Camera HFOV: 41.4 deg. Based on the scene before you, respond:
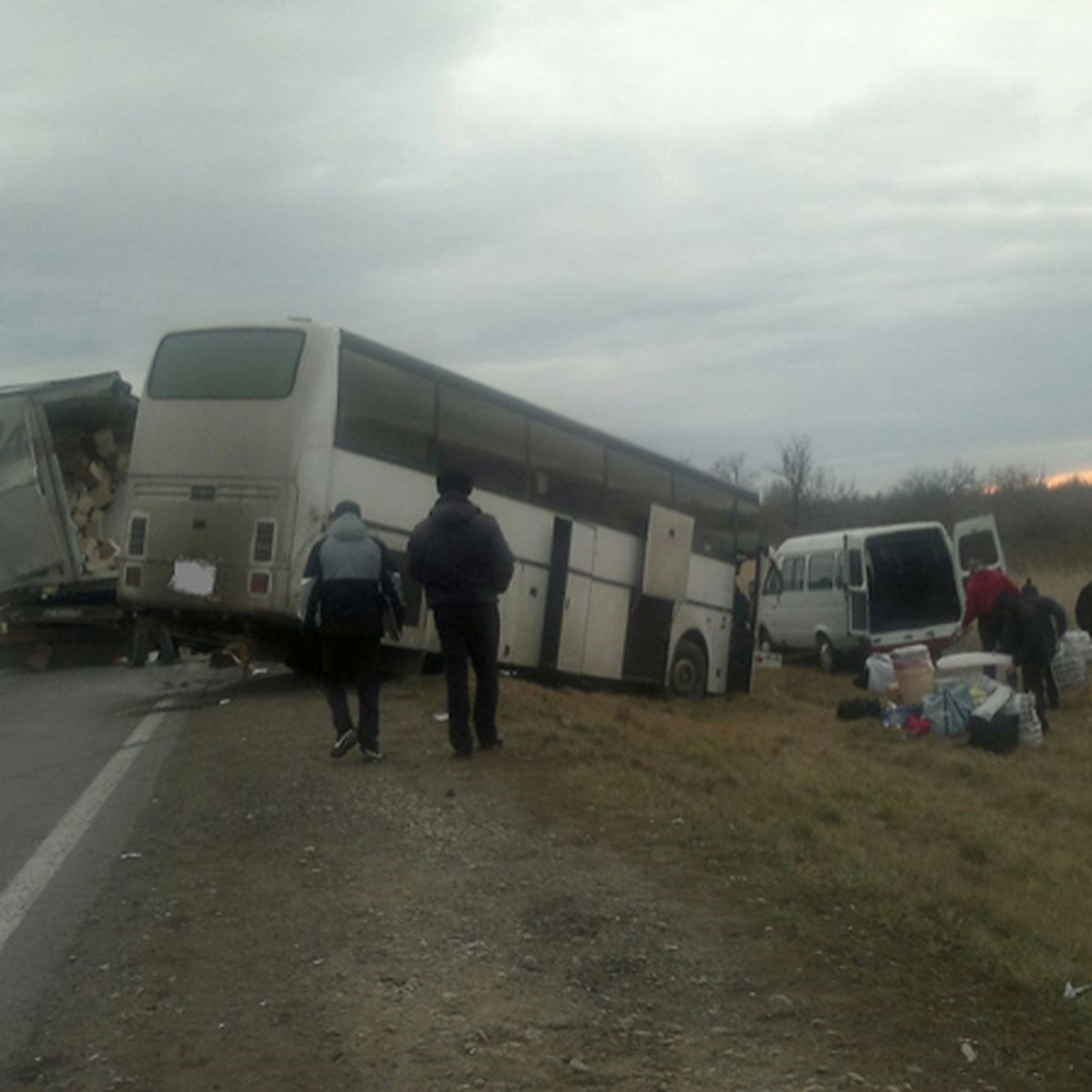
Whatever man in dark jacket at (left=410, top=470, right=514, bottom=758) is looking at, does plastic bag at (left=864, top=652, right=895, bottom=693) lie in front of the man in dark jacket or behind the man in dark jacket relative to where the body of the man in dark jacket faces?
in front

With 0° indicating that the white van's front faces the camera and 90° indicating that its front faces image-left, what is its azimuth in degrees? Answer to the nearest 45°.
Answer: approximately 135°

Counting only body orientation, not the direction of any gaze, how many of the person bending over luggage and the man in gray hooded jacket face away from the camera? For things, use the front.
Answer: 1

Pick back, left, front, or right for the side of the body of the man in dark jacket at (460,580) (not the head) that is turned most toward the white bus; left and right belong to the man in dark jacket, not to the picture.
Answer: front

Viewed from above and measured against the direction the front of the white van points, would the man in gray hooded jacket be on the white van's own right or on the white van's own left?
on the white van's own left

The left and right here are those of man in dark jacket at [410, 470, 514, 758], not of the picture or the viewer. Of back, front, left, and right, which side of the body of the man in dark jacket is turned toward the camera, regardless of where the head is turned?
back

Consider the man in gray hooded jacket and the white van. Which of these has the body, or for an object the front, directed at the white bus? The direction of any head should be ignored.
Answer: the man in gray hooded jacket

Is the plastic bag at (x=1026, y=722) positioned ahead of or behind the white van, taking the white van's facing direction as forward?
behind

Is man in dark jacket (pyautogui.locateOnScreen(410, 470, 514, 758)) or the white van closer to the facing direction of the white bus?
the white van

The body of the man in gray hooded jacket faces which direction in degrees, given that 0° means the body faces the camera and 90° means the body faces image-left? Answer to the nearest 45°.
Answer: approximately 180°

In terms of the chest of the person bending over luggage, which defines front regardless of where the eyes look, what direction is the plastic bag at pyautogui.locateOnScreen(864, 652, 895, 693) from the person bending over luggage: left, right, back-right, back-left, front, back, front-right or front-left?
front-right

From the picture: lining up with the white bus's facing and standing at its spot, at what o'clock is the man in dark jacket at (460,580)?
The man in dark jacket is roughly at 4 o'clock from the white bus.

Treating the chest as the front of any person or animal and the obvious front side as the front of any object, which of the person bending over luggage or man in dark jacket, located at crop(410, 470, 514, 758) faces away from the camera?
the man in dark jacket

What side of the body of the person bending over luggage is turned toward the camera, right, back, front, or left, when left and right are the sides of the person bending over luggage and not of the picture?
left

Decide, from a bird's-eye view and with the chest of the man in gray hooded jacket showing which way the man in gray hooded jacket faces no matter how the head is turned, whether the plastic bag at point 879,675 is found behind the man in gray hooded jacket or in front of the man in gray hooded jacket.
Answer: in front

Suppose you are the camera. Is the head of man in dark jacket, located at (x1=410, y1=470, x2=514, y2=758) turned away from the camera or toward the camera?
away from the camera

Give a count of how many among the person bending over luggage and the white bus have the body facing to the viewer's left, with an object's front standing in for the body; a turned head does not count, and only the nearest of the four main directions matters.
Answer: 1

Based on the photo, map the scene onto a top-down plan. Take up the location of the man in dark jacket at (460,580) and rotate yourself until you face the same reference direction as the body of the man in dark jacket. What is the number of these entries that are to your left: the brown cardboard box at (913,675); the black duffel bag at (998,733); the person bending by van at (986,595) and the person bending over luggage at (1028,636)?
0
